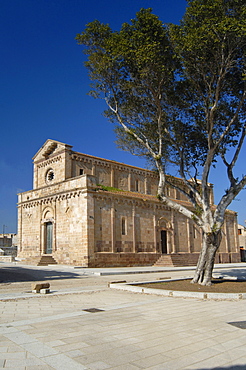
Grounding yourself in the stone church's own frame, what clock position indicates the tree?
The tree is roughly at 10 o'clock from the stone church.

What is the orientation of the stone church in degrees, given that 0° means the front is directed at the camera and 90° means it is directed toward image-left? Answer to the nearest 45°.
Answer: approximately 45°
